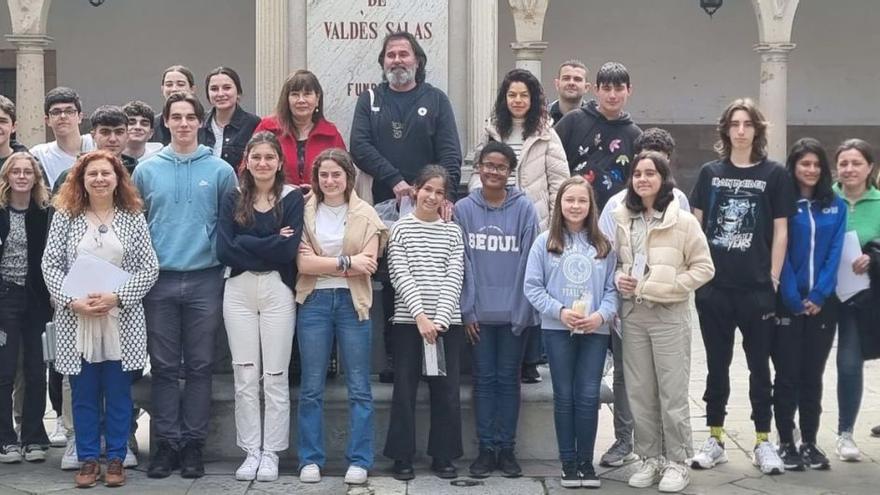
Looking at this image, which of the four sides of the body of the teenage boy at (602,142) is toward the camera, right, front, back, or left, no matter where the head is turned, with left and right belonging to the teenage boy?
front

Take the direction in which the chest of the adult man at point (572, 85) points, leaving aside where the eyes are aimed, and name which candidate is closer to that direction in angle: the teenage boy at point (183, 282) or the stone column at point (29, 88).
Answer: the teenage boy

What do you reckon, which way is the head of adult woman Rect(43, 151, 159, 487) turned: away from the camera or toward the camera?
toward the camera

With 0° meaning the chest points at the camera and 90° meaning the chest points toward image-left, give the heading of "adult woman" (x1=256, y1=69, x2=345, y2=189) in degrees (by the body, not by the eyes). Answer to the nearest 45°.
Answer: approximately 0°

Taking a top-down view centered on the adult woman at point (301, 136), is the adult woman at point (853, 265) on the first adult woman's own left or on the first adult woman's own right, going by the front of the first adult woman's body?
on the first adult woman's own left

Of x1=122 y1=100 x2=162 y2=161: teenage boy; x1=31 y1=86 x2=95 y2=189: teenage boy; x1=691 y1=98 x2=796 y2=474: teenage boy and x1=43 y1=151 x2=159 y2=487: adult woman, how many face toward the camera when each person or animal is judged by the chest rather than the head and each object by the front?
4

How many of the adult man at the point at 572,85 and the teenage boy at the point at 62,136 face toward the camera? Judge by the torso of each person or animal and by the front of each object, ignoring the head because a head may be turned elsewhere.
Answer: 2

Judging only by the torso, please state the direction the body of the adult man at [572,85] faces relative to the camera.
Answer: toward the camera

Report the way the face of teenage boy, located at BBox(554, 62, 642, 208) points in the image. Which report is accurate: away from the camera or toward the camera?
toward the camera

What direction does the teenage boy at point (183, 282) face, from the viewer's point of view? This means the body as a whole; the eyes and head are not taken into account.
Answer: toward the camera

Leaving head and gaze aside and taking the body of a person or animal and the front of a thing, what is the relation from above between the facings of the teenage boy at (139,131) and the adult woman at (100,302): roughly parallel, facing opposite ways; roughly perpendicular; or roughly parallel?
roughly parallel

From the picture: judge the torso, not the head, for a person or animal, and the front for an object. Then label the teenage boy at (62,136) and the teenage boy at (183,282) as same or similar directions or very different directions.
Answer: same or similar directions

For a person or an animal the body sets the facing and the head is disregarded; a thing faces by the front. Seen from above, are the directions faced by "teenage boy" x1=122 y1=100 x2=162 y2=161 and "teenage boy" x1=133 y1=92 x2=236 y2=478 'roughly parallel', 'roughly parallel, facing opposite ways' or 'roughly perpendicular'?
roughly parallel

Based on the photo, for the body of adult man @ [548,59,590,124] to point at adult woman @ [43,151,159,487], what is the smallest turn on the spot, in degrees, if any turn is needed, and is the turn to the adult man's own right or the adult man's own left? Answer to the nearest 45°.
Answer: approximately 45° to the adult man's own right
